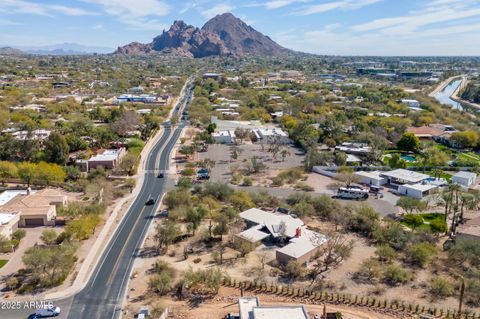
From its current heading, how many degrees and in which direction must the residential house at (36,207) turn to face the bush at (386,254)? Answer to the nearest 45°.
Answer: approximately 45° to its left

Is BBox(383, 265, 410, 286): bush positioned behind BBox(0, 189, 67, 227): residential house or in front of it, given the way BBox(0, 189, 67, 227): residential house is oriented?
in front

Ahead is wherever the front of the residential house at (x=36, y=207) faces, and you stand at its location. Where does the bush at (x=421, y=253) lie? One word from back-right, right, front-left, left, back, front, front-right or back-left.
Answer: front-left

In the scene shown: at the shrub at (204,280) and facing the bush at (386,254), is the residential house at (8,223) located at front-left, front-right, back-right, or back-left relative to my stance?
back-left

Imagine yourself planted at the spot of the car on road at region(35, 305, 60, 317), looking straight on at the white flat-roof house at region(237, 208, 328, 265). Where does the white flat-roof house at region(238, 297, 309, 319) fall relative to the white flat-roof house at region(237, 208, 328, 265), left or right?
right

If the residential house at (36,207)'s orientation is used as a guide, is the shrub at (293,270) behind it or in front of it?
in front
